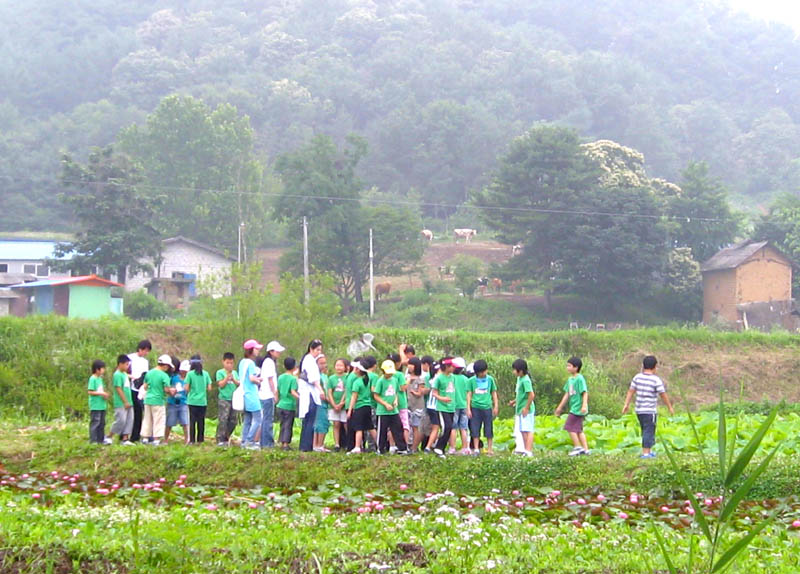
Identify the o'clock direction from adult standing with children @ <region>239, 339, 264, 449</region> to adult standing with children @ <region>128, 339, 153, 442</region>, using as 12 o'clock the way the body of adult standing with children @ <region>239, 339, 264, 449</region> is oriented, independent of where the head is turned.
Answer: adult standing with children @ <region>128, 339, 153, 442</region> is roughly at 7 o'clock from adult standing with children @ <region>239, 339, 264, 449</region>.

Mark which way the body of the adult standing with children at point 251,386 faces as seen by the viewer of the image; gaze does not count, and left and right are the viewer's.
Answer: facing to the right of the viewer

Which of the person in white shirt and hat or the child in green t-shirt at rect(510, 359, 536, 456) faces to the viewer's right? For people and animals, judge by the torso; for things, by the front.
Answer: the person in white shirt and hat

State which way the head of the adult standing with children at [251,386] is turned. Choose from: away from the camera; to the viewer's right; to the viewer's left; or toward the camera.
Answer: to the viewer's right

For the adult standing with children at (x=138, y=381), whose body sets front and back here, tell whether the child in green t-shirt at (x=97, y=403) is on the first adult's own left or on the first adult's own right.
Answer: on the first adult's own right
